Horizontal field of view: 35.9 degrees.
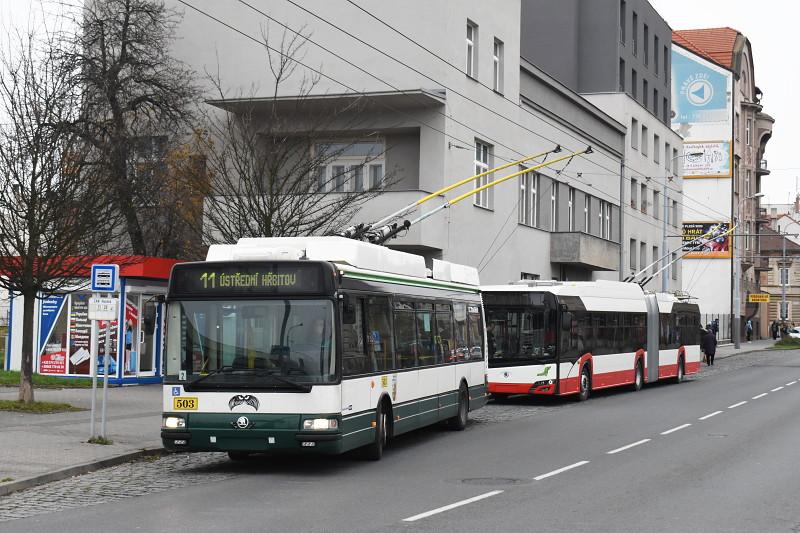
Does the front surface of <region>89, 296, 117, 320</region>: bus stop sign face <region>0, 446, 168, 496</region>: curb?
yes

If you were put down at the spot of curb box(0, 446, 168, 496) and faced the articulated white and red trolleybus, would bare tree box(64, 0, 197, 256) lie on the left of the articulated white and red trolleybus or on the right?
left

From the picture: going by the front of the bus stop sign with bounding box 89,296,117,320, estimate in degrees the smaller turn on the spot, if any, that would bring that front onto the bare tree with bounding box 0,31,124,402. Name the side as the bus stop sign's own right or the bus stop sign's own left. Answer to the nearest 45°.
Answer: approximately 180°

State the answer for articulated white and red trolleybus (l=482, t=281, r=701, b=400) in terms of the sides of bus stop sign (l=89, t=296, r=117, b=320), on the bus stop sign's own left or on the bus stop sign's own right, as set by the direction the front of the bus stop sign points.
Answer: on the bus stop sign's own left

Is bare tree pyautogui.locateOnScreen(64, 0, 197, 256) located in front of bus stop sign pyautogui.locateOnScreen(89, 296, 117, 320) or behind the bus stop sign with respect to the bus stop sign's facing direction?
behind

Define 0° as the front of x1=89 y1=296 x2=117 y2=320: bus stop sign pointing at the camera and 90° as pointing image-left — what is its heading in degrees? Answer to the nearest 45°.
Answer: approximately 0°
